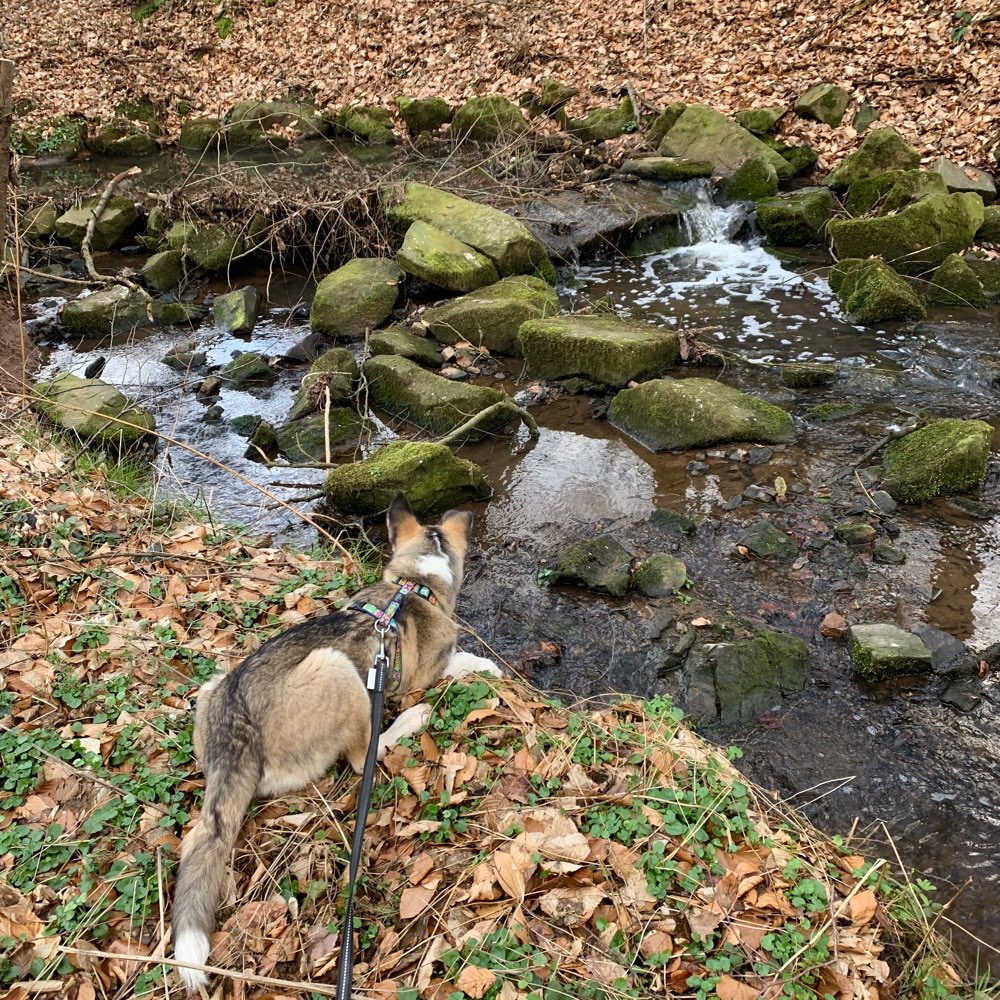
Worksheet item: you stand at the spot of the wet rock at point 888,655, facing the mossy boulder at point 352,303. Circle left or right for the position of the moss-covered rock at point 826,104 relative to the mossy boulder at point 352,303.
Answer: right

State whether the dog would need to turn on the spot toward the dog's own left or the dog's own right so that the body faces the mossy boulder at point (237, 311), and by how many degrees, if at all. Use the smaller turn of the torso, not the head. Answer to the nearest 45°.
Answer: approximately 45° to the dog's own left

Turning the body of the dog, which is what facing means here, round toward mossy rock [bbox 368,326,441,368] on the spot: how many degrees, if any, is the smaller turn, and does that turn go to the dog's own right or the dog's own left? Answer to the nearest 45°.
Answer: approximately 45° to the dog's own left

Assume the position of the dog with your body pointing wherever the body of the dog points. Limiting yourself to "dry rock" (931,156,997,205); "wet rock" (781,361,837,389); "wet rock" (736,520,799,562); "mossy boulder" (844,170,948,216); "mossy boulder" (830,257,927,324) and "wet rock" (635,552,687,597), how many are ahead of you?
6

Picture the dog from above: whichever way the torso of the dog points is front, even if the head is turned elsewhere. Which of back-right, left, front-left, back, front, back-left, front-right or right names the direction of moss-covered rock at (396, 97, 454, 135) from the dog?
front-left

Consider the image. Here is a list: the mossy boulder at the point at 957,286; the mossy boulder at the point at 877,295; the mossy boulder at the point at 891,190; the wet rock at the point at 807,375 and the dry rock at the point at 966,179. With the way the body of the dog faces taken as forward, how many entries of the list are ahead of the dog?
5

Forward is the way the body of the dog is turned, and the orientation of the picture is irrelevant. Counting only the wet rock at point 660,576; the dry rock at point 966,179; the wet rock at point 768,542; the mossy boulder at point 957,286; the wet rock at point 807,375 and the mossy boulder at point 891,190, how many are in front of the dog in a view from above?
6

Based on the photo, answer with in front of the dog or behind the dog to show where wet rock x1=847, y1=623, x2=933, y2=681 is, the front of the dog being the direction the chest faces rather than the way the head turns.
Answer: in front

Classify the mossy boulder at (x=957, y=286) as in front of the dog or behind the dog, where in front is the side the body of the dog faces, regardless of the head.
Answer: in front

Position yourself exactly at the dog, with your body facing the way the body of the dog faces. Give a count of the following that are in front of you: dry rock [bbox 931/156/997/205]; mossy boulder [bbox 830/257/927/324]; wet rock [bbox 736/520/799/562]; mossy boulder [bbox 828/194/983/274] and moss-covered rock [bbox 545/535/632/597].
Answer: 5

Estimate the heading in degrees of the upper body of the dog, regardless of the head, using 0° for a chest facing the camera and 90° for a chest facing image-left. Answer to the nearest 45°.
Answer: approximately 225°
